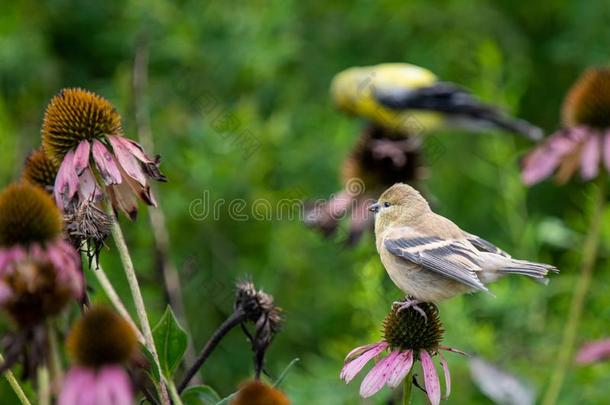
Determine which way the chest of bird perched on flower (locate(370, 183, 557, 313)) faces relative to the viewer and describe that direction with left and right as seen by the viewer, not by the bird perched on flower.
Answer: facing to the left of the viewer

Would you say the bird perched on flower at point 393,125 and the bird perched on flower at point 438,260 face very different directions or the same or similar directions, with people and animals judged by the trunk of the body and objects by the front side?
same or similar directions

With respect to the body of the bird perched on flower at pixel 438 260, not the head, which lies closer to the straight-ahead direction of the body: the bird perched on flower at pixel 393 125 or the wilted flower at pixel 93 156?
the wilted flower

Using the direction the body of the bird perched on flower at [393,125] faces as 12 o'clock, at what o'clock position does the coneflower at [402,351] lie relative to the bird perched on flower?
The coneflower is roughly at 9 o'clock from the bird perched on flower.

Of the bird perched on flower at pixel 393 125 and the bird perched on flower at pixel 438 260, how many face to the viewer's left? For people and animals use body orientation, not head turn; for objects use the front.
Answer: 2

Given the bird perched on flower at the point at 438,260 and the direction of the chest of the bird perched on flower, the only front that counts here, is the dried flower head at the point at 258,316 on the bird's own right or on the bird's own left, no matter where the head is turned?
on the bird's own left

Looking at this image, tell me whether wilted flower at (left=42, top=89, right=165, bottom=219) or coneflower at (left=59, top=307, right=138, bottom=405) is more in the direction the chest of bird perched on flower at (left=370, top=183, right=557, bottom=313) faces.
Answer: the wilted flower

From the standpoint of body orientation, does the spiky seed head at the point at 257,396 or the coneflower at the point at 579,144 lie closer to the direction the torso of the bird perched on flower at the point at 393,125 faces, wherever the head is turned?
the spiky seed head

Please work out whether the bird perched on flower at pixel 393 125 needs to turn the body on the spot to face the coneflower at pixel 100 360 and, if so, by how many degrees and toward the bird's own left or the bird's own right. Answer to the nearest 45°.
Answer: approximately 90° to the bird's own left

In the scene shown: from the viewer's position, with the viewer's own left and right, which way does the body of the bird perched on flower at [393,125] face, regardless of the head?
facing to the left of the viewer

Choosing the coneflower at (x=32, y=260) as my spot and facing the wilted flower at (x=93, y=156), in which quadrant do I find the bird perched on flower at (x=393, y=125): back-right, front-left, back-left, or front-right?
front-right
